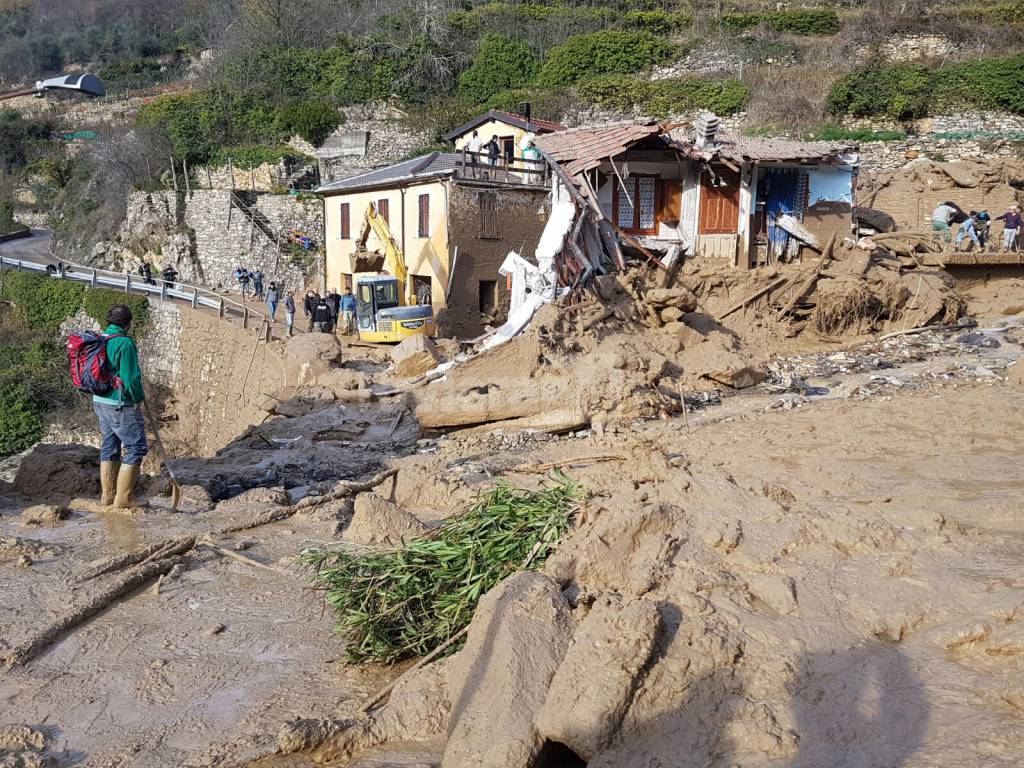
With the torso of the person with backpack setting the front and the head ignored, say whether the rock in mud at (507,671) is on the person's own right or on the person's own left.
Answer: on the person's own right

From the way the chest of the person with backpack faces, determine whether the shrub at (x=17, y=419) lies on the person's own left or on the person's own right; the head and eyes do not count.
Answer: on the person's own left

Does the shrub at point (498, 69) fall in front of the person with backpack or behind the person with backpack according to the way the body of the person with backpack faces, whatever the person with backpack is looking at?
in front

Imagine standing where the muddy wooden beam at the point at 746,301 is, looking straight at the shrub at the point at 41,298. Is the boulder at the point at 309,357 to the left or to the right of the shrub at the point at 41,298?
left

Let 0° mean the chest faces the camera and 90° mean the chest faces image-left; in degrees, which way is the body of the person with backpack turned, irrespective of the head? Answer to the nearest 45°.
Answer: approximately 225°

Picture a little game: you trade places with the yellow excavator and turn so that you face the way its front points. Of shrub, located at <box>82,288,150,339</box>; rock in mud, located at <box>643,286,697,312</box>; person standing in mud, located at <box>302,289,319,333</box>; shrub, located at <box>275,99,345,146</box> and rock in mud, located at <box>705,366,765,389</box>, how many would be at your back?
2

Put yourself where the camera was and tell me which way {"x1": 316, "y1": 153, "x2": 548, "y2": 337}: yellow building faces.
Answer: facing the viewer and to the left of the viewer

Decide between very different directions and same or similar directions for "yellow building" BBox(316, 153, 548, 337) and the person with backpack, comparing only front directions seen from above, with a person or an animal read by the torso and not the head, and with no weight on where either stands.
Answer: very different directions

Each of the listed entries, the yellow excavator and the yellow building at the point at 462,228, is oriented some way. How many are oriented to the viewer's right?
0

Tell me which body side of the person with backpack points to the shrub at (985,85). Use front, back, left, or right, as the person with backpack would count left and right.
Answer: front
